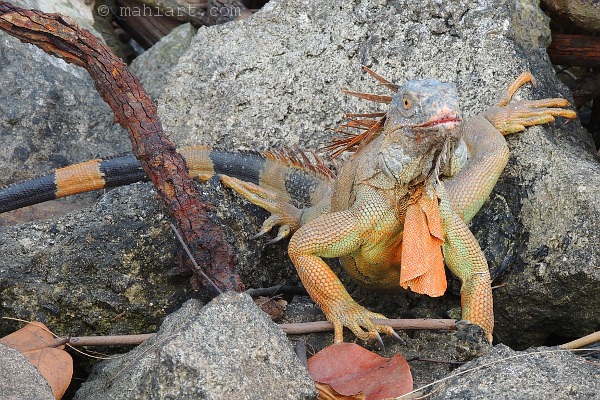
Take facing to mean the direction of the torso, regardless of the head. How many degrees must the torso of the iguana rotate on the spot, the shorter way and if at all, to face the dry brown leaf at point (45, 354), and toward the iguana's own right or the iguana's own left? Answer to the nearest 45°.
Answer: approximately 90° to the iguana's own right

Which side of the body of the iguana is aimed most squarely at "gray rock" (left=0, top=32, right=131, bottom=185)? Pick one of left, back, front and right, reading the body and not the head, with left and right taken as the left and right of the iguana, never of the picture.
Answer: back

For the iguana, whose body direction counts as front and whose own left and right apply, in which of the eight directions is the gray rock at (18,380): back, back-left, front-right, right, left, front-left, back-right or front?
right

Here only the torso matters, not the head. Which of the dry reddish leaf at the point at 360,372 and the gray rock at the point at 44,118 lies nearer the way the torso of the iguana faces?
the dry reddish leaf

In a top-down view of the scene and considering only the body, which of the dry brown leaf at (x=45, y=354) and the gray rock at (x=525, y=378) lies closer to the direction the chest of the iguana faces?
the gray rock

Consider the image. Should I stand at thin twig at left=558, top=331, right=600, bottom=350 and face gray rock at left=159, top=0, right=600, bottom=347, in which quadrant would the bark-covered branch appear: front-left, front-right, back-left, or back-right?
front-left

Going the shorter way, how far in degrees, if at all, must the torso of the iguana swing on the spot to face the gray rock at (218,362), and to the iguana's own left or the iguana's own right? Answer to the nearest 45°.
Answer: approximately 90° to the iguana's own right

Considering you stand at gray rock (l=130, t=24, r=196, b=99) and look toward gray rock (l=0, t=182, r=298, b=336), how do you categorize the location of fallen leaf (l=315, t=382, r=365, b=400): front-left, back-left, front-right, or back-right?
front-left

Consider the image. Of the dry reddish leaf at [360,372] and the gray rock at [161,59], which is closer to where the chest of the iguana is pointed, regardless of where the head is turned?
the dry reddish leaf

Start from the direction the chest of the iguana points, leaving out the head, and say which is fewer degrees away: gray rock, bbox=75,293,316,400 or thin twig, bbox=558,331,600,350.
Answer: the thin twig

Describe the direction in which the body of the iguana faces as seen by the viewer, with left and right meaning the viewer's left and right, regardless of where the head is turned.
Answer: facing the viewer and to the right of the viewer

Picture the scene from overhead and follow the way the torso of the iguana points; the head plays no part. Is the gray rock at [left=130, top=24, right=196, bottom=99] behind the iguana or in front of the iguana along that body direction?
behind

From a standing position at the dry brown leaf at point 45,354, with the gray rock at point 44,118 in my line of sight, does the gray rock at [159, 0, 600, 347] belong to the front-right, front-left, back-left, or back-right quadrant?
front-right

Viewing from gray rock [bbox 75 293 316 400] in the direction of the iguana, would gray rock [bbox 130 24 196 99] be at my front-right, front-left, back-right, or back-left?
front-left

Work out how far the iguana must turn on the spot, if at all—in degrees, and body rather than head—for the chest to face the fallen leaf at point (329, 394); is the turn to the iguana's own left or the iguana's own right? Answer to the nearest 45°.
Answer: approximately 45° to the iguana's own right

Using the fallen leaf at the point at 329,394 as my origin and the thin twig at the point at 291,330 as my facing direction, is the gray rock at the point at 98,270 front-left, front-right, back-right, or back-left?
front-left
